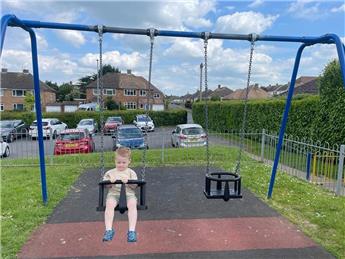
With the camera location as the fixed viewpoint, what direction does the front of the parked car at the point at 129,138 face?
facing the viewer

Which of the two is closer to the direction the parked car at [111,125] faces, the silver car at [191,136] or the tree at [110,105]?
the silver car

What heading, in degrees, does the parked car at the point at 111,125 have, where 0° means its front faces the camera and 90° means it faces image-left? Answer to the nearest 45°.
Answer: approximately 45°

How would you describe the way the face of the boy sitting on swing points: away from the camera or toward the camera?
toward the camera

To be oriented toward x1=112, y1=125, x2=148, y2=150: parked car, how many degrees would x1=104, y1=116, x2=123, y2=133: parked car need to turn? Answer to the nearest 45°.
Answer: approximately 45° to its left

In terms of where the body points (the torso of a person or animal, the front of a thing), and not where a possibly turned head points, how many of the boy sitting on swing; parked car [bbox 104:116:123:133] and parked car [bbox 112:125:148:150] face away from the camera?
0
